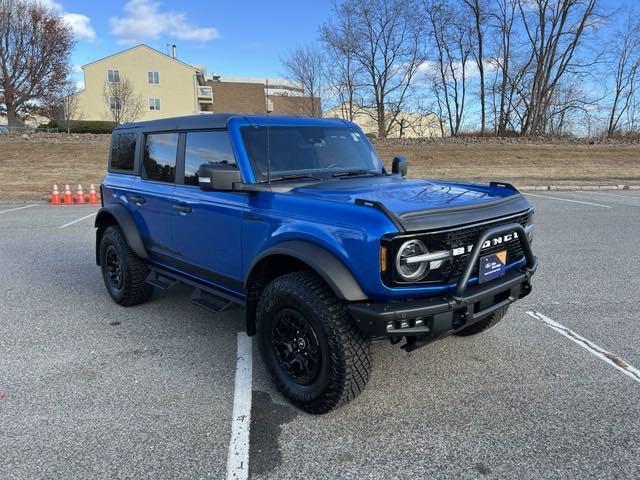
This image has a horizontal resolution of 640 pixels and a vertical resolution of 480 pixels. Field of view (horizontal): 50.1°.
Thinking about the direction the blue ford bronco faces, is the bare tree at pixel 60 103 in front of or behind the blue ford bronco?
behind

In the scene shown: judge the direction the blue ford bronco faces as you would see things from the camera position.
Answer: facing the viewer and to the right of the viewer

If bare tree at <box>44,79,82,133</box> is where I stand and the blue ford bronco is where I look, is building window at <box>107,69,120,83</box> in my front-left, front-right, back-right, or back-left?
back-left

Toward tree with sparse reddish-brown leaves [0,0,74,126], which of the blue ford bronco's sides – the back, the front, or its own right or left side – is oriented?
back
